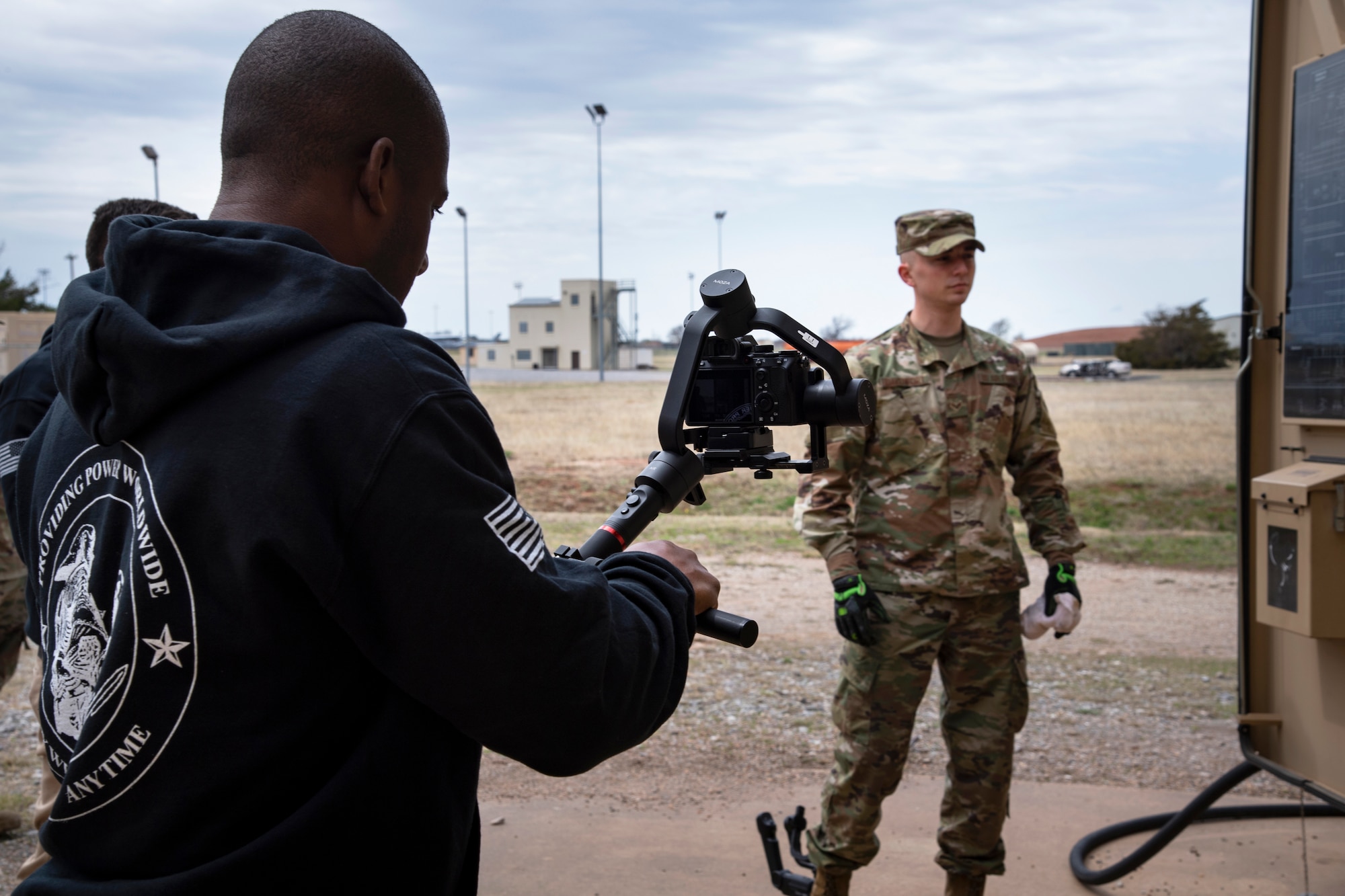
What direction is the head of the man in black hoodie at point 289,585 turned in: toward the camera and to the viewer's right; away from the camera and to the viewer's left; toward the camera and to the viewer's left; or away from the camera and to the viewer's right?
away from the camera and to the viewer's right

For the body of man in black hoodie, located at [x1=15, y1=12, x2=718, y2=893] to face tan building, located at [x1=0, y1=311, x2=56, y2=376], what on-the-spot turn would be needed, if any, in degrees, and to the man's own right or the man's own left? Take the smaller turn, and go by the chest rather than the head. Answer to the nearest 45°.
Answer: approximately 45° to the man's own left

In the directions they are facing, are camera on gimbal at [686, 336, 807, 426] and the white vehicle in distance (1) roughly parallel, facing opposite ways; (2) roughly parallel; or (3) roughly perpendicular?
roughly perpendicular

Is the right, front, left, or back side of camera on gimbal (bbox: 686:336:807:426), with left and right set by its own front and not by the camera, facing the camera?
back

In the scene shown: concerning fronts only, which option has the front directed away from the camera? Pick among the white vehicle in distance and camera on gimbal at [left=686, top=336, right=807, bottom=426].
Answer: the camera on gimbal

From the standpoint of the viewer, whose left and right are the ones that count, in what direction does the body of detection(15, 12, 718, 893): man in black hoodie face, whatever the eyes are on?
facing away from the viewer and to the right of the viewer

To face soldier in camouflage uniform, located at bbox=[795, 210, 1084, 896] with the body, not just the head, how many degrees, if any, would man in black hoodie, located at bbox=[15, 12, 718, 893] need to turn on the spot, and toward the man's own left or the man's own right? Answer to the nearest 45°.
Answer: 0° — they already face them
